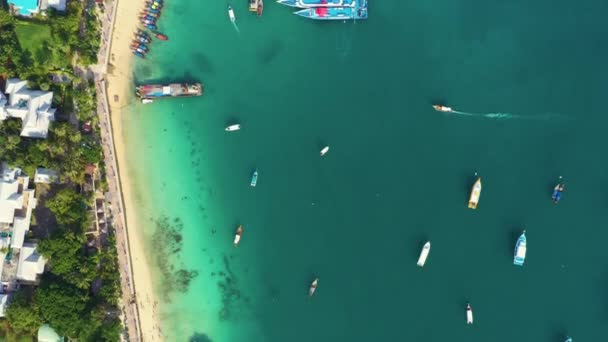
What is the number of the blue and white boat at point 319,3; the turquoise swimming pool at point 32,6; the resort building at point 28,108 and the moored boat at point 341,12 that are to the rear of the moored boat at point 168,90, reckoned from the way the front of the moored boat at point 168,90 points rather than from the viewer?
2

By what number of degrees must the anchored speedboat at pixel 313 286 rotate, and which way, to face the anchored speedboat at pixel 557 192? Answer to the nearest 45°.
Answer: approximately 45° to its right

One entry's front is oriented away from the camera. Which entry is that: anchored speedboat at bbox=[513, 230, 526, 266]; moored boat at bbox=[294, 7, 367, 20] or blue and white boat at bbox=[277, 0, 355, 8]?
the anchored speedboat

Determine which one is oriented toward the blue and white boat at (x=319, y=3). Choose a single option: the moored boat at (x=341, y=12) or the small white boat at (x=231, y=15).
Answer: the moored boat

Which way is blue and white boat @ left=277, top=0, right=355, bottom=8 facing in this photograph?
to the viewer's left

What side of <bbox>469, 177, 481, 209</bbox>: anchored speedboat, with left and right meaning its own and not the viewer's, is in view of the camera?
back

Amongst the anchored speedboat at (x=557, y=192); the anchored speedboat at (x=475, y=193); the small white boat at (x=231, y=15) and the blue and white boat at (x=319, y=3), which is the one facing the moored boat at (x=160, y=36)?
the blue and white boat

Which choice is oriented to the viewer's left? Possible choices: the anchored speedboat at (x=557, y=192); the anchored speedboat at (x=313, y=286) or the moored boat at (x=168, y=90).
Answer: the moored boat

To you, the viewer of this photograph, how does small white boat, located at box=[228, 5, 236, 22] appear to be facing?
facing away from the viewer

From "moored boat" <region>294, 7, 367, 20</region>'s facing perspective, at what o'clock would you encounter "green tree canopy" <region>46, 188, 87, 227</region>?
The green tree canopy is roughly at 11 o'clock from the moored boat.

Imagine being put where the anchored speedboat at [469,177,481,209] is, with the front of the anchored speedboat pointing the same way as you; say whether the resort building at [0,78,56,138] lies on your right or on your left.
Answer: on your left
